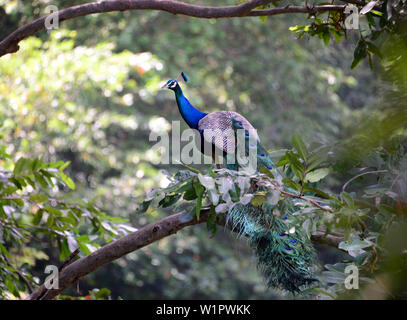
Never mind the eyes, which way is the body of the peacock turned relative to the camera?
to the viewer's left

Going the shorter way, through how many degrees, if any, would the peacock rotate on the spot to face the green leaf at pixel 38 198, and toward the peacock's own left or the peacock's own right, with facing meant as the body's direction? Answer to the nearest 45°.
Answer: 0° — it already faces it
